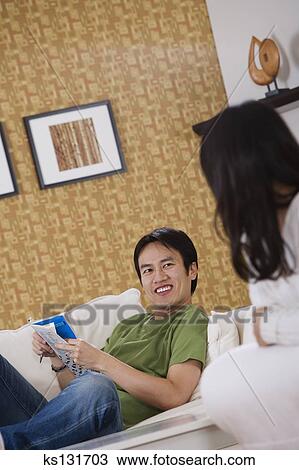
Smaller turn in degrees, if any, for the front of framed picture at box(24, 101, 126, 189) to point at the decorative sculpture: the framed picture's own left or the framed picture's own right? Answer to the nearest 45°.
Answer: approximately 90° to the framed picture's own left

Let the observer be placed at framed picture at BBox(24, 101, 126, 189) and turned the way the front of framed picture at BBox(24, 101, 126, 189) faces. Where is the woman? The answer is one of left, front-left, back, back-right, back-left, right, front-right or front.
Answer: front-left

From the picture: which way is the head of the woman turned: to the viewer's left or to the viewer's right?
to the viewer's left

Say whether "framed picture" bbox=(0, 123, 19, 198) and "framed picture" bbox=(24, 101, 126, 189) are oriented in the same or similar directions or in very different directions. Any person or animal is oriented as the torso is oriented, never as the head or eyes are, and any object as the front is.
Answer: same or similar directions

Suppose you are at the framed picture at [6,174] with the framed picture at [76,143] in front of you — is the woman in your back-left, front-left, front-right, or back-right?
front-right

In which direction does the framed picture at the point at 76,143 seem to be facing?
toward the camera

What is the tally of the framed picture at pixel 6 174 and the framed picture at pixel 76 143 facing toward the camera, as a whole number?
2

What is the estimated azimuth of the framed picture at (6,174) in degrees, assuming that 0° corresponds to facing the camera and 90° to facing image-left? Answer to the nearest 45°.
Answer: approximately 0°

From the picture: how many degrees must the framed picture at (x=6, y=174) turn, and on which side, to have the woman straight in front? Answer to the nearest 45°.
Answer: approximately 45° to its left

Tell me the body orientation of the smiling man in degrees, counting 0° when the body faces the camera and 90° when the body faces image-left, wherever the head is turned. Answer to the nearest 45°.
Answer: approximately 45°
